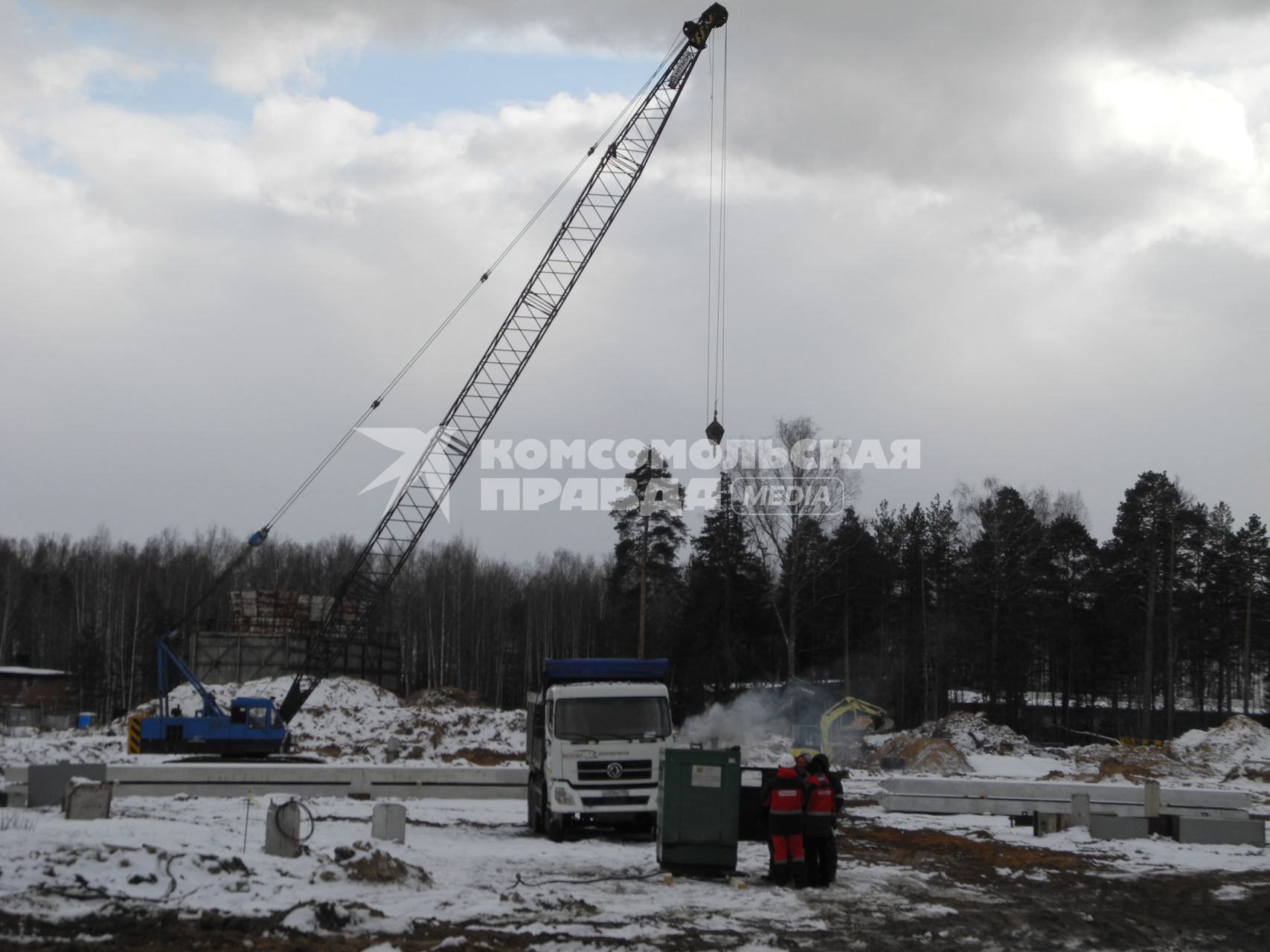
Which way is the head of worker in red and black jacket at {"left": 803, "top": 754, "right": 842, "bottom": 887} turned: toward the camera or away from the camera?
away from the camera

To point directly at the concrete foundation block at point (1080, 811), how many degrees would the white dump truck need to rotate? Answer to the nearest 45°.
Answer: approximately 90° to its left

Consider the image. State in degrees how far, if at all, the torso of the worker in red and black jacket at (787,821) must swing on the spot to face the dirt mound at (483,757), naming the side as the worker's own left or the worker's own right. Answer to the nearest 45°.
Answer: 0° — they already face it

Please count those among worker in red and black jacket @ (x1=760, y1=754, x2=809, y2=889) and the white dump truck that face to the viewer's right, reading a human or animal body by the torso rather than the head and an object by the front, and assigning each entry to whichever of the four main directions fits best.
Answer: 0

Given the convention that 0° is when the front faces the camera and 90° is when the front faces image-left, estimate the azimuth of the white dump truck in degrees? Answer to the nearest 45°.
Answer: approximately 0°

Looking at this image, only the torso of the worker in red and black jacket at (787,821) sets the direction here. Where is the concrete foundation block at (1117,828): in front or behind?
in front

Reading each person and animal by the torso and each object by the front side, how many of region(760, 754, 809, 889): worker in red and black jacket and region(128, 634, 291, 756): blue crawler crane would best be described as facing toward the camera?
0

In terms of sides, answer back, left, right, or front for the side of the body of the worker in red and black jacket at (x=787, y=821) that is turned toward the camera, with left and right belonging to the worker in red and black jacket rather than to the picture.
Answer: back

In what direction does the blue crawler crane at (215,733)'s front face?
to the viewer's right

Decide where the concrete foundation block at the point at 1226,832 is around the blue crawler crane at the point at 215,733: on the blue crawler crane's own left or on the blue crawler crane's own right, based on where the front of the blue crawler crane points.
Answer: on the blue crawler crane's own right
